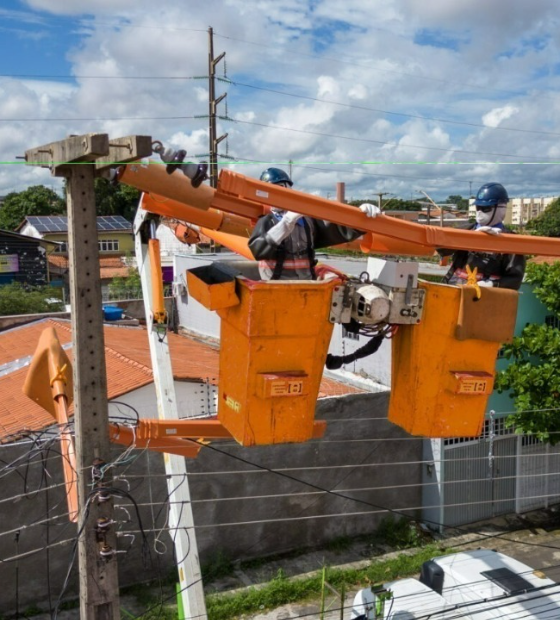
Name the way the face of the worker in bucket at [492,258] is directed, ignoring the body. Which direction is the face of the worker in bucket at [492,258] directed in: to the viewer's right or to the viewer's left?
to the viewer's left

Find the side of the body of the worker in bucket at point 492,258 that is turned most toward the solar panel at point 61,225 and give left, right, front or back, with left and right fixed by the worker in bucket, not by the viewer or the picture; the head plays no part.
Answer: right

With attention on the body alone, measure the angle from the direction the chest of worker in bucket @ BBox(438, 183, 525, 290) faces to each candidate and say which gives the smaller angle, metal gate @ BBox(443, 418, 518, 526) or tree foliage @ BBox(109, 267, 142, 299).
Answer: the tree foliage

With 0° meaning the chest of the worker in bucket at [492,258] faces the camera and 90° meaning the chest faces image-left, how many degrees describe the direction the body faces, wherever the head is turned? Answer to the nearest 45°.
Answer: approximately 45°

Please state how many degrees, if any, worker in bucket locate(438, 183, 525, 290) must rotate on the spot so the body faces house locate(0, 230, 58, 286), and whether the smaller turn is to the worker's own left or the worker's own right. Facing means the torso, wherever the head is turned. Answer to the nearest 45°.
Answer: approximately 90° to the worker's own right

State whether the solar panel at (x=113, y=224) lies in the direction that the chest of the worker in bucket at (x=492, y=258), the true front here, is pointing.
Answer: no

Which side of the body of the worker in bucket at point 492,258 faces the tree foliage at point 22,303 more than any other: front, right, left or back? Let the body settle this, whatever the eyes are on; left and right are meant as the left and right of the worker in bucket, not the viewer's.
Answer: right

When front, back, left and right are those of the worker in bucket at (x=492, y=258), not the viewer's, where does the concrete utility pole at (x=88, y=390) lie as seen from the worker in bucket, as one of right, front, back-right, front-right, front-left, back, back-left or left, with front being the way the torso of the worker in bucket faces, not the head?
front

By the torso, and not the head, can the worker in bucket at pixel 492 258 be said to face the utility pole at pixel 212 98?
no

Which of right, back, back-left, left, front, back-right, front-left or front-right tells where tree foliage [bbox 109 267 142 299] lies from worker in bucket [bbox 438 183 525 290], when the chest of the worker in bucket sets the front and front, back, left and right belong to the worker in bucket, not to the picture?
right
